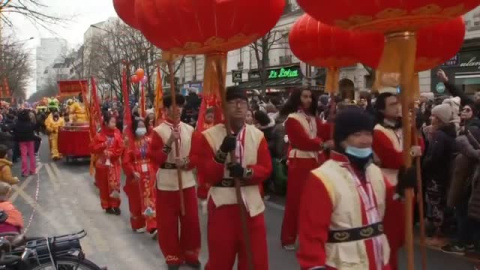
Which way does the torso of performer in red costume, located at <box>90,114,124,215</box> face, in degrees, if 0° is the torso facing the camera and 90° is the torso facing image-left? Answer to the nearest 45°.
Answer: approximately 315°

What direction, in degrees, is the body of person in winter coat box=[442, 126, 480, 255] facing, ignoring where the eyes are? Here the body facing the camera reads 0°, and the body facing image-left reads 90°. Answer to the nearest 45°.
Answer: approximately 90°

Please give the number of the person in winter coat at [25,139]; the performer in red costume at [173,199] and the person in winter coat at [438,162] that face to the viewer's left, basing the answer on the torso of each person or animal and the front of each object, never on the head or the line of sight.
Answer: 1

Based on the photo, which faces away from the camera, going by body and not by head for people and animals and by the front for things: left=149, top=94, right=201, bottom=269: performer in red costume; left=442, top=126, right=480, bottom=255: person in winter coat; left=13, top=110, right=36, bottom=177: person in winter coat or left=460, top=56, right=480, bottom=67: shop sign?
left=13, top=110, right=36, bottom=177: person in winter coat

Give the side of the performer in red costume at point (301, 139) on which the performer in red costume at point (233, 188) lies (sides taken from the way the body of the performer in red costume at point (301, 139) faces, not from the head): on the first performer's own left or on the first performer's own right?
on the first performer's own right

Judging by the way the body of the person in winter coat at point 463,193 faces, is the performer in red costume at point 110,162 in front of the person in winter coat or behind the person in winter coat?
in front

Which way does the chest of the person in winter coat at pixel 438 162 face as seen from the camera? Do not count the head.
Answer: to the viewer's left

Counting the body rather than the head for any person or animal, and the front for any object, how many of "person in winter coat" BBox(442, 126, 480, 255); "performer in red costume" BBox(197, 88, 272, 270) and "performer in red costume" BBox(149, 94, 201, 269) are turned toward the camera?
2

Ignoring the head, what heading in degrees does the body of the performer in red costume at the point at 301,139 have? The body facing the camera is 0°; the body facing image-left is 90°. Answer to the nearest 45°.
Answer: approximately 315°

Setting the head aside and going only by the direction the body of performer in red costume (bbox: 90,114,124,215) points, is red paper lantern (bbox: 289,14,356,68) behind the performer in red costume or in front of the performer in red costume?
in front

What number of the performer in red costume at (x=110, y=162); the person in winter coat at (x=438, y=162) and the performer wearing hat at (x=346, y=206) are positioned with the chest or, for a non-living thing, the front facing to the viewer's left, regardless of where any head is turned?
1

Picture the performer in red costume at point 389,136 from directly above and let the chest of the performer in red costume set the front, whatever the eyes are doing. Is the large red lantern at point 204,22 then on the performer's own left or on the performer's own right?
on the performer's own right
